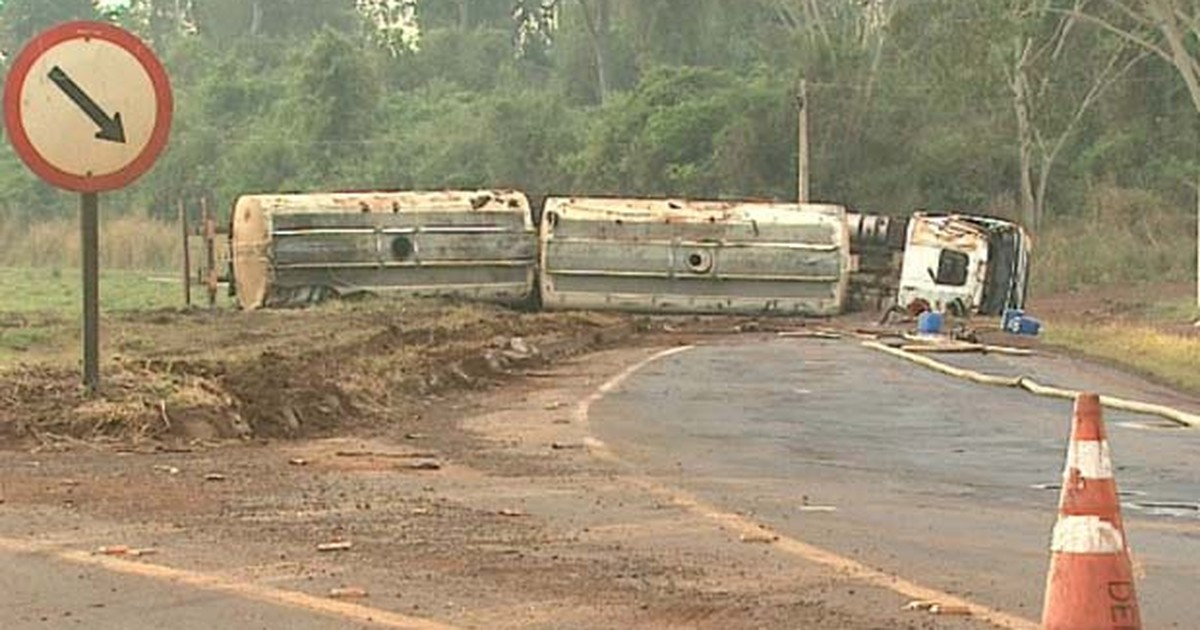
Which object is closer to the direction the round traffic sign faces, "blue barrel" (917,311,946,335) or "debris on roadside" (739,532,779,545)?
the debris on roadside

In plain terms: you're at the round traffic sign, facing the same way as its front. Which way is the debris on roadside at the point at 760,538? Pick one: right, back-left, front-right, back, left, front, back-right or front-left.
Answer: front-left

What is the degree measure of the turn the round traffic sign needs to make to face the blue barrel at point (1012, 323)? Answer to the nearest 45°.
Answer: approximately 135° to its left

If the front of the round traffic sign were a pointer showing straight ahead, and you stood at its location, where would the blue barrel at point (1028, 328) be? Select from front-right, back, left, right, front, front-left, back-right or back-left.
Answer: back-left

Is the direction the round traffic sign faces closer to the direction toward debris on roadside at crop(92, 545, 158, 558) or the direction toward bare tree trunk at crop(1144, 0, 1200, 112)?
the debris on roadside

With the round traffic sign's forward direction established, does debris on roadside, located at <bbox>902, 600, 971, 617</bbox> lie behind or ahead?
ahead

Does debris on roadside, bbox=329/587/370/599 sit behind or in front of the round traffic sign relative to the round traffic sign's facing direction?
in front

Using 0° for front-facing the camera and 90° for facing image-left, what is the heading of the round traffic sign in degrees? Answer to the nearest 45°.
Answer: approximately 0°

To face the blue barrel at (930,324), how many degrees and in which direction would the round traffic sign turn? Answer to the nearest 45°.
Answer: approximately 135° to its left

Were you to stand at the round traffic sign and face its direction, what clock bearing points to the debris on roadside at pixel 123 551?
The debris on roadside is roughly at 12 o'clock from the round traffic sign.
